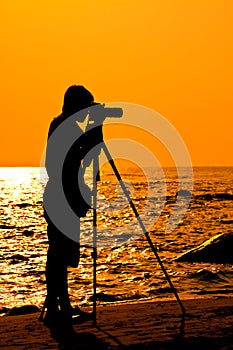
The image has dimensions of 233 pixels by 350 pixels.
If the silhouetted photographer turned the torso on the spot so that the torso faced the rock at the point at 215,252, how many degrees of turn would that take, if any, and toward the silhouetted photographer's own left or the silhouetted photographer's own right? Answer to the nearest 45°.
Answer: approximately 90° to the silhouetted photographer's own left

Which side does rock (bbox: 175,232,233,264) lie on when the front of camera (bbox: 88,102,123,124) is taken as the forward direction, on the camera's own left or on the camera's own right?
on the camera's own left

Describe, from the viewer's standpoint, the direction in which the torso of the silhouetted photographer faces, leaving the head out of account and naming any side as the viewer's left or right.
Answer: facing to the right of the viewer

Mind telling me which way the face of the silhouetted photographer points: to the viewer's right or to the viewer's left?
to the viewer's right

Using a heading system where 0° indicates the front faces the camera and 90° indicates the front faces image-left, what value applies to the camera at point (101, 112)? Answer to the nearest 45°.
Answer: approximately 270°
